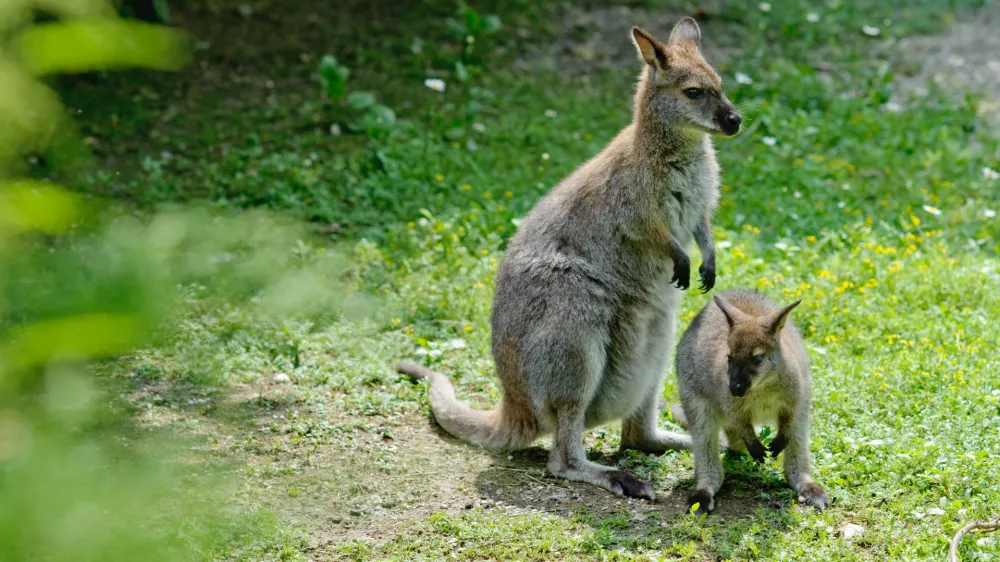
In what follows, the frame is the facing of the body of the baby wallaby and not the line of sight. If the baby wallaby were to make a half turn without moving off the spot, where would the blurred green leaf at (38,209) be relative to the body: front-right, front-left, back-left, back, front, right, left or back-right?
back

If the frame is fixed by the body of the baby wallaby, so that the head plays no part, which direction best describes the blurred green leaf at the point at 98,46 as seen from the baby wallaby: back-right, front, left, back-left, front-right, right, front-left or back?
front

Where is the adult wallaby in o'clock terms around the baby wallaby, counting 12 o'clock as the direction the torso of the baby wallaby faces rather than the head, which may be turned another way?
The adult wallaby is roughly at 4 o'clock from the baby wallaby.

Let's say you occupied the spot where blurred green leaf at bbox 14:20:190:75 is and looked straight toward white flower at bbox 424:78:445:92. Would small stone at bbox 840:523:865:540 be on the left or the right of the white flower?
right

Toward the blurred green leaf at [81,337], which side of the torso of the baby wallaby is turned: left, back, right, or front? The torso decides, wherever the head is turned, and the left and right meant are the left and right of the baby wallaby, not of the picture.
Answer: front

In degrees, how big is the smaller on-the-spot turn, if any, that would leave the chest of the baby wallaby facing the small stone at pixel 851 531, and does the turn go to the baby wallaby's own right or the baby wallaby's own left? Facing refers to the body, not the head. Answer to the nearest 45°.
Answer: approximately 45° to the baby wallaby's own left

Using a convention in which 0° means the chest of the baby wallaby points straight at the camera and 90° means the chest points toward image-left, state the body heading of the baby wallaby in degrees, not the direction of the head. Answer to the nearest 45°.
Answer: approximately 0°
